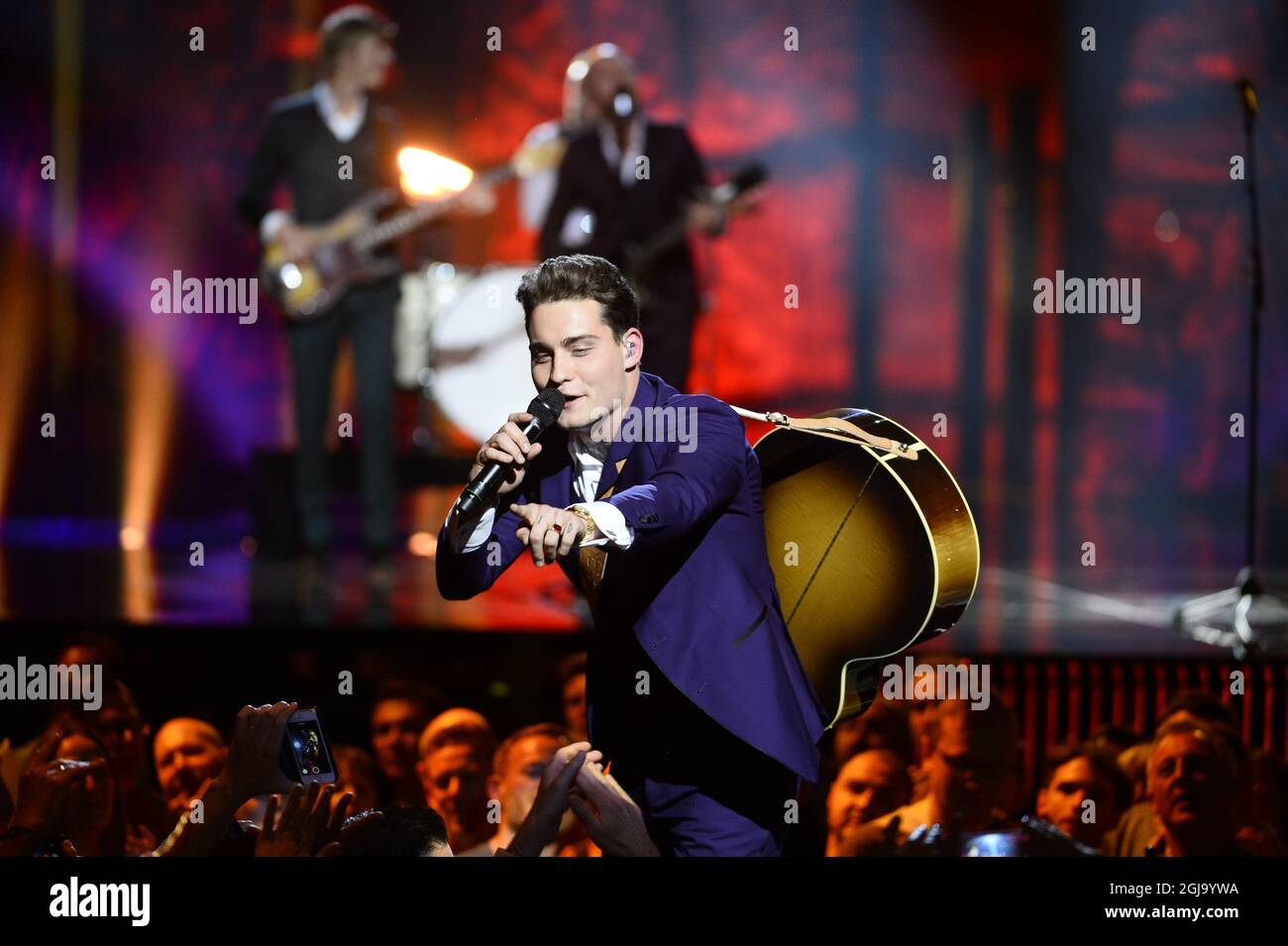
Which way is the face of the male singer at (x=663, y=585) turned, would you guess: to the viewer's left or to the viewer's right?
to the viewer's left

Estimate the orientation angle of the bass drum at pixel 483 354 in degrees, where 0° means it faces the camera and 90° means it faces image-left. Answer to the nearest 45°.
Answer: approximately 0°

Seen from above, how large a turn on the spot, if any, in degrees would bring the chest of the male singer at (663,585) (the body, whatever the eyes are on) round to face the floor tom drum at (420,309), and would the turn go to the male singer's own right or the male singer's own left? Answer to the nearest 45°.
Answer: approximately 135° to the male singer's own right

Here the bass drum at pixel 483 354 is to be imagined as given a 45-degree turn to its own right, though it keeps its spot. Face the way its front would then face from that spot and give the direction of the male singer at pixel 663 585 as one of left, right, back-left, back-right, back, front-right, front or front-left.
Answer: front-left

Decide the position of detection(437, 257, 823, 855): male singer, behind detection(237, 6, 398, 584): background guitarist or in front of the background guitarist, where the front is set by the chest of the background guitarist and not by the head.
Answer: in front

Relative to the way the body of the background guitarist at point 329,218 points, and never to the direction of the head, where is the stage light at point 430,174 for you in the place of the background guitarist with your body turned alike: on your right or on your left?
on your left

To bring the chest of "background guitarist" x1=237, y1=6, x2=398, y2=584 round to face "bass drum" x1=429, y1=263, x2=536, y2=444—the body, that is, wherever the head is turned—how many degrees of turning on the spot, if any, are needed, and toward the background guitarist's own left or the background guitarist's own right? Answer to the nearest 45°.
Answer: approximately 90° to the background guitarist's own left

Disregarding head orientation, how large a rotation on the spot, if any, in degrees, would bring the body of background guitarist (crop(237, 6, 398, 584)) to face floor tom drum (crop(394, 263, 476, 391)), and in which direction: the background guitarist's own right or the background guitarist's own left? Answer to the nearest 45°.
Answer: approximately 135° to the background guitarist's own left

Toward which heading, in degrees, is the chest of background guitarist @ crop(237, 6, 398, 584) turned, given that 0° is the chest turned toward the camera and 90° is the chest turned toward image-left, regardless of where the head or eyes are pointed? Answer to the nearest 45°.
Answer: approximately 315°

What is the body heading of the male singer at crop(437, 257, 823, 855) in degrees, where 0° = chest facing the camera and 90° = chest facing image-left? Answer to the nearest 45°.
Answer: approximately 45°

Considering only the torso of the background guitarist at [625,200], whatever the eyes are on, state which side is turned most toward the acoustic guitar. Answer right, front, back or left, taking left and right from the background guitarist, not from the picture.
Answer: front

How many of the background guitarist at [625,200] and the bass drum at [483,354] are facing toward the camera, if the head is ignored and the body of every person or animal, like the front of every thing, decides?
2

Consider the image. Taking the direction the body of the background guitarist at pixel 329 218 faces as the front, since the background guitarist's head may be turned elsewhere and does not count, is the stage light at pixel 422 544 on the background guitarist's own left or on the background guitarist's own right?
on the background guitarist's own left
